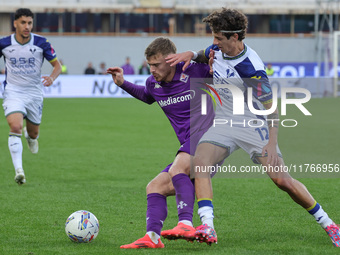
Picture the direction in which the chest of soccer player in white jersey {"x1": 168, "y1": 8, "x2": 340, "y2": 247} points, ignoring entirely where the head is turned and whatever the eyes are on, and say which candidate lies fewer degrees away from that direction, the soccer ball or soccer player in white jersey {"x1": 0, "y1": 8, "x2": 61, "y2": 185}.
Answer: the soccer ball

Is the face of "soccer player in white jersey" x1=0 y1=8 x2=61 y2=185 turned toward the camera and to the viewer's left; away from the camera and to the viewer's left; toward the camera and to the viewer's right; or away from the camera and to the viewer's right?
toward the camera and to the viewer's right

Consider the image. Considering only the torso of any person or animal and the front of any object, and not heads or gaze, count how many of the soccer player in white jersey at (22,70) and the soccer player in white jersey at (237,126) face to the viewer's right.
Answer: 0

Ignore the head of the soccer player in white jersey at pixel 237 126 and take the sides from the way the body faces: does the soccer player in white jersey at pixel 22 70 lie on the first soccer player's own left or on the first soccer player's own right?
on the first soccer player's own right

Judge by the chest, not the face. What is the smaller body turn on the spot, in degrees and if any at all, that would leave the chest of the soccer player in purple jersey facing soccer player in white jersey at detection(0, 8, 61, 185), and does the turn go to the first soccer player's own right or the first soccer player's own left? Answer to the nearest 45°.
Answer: approximately 90° to the first soccer player's own right

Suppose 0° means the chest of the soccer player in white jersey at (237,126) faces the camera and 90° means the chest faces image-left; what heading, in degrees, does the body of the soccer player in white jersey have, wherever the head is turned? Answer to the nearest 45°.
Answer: approximately 45°

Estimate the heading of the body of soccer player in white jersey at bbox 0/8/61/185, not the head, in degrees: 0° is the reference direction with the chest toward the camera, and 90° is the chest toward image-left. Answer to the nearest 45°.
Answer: approximately 0°
